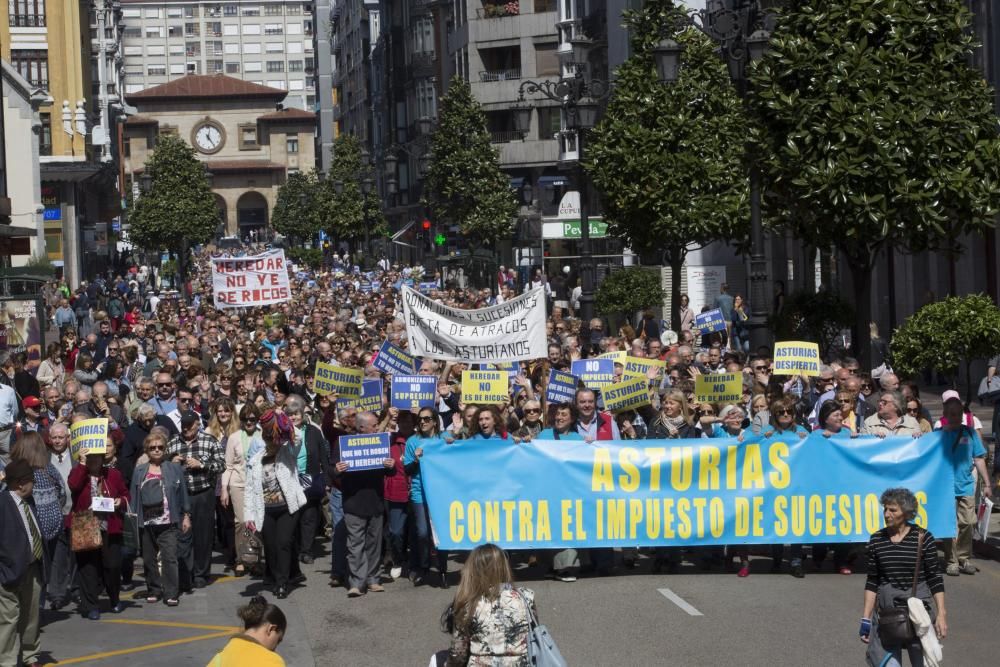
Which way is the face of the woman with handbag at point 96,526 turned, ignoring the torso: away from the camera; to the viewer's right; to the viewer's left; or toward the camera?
toward the camera

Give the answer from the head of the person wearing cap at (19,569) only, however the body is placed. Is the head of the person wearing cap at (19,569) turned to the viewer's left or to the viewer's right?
to the viewer's right

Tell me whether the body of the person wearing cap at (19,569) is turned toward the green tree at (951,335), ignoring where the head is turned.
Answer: no

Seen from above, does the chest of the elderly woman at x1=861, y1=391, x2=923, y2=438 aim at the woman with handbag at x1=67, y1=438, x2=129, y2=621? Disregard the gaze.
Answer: no

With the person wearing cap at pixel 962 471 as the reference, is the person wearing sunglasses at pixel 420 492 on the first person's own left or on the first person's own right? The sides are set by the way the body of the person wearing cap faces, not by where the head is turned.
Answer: on the first person's own right

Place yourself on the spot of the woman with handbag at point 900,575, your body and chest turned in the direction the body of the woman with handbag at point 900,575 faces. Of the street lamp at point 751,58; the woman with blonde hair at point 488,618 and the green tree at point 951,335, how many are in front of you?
1

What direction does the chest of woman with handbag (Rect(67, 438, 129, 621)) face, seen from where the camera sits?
toward the camera

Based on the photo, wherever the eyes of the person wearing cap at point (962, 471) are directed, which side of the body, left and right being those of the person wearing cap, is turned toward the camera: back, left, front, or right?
front

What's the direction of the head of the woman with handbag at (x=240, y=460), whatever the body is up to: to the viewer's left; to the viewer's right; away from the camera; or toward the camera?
toward the camera

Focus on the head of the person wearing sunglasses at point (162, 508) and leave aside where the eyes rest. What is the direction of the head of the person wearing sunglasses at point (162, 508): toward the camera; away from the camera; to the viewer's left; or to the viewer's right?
toward the camera

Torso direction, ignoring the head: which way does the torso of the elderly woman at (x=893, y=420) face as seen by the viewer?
toward the camera

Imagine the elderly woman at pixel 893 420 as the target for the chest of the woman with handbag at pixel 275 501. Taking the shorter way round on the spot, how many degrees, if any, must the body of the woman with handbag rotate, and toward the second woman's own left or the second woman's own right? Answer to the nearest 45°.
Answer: approximately 90° to the second woman's own left

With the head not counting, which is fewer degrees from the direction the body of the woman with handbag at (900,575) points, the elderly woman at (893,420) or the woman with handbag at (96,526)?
the woman with handbag

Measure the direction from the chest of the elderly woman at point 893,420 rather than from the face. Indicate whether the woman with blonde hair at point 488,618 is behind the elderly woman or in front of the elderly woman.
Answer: in front

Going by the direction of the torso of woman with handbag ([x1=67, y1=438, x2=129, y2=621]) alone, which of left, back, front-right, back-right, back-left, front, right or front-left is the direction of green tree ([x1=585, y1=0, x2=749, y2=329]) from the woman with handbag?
back-left
